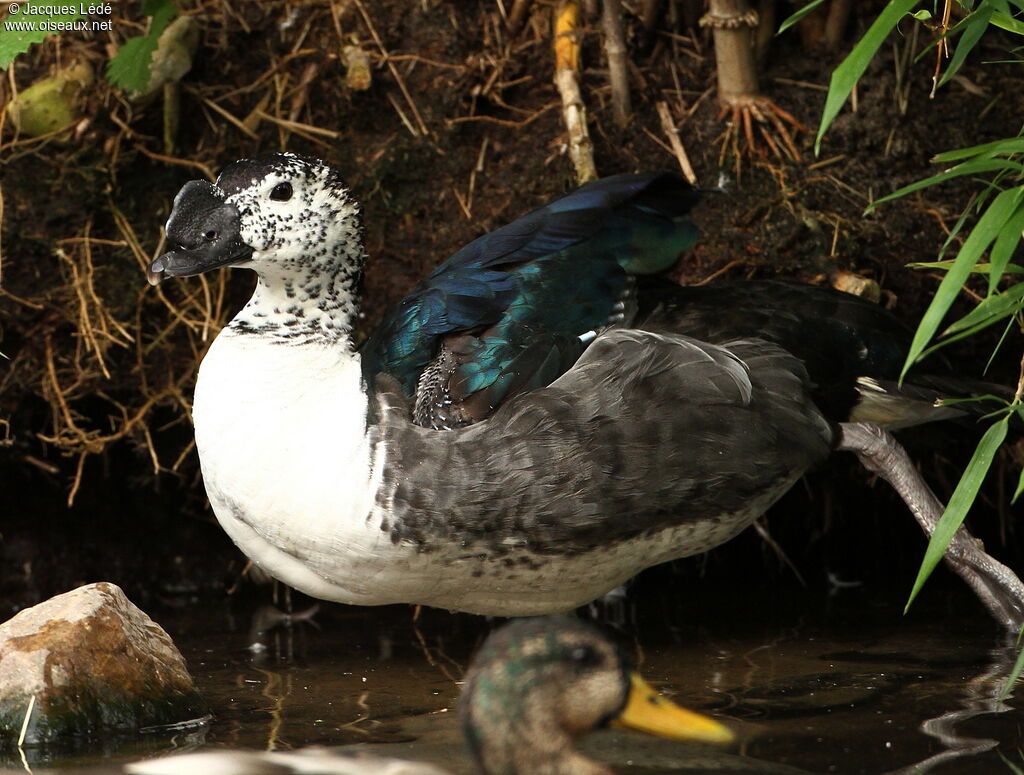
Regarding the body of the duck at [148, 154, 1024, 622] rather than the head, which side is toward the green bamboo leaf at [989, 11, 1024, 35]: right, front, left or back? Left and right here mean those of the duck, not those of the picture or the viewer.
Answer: back

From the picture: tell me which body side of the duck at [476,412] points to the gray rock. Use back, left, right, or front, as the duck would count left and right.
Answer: front

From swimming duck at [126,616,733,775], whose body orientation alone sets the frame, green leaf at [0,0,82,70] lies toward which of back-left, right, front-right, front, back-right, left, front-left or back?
back-left

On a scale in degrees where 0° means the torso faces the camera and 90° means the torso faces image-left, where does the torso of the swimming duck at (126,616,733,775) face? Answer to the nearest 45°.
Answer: approximately 270°

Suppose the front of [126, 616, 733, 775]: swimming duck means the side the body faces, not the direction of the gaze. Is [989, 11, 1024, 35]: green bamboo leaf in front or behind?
in front

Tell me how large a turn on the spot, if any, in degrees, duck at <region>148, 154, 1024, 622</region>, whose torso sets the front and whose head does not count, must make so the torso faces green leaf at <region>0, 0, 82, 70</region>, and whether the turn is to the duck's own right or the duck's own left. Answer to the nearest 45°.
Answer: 0° — it already faces it

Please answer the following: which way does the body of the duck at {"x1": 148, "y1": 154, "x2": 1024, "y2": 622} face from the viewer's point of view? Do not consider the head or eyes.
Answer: to the viewer's left
